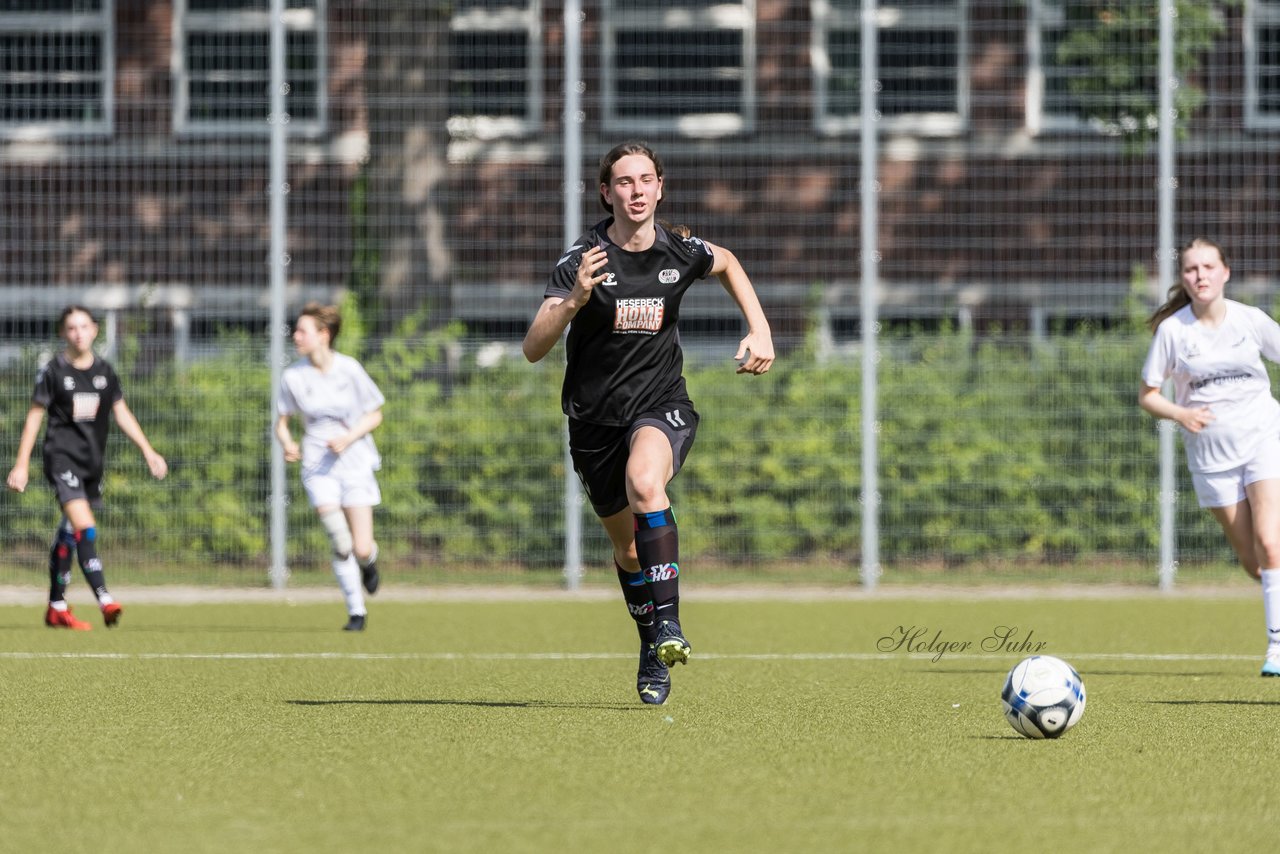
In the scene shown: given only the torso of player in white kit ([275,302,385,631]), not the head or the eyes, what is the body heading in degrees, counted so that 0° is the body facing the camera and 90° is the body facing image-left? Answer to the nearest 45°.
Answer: approximately 45°

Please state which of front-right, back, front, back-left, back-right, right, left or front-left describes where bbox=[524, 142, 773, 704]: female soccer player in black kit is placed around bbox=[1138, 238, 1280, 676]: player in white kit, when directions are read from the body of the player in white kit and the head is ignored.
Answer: front-right

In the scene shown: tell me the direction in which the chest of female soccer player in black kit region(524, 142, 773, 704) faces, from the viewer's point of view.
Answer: toward the camera

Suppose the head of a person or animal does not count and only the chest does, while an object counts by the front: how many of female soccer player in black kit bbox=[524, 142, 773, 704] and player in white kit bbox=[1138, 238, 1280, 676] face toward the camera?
2

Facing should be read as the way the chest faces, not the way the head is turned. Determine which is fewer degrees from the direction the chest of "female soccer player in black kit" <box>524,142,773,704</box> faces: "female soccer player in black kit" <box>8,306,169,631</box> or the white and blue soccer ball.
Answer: the white and blue soccer ball

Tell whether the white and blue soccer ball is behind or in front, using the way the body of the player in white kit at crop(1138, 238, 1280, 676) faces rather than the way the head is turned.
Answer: in front

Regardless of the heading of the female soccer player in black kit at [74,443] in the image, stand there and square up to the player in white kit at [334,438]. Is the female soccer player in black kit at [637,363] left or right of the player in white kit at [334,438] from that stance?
right

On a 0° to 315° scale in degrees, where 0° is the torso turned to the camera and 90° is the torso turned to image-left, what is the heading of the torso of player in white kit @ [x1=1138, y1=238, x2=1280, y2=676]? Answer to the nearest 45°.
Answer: approximately 0°

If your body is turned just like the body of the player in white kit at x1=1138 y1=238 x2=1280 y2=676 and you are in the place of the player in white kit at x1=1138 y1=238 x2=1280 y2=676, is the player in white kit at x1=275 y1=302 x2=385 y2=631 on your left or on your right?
on your right
